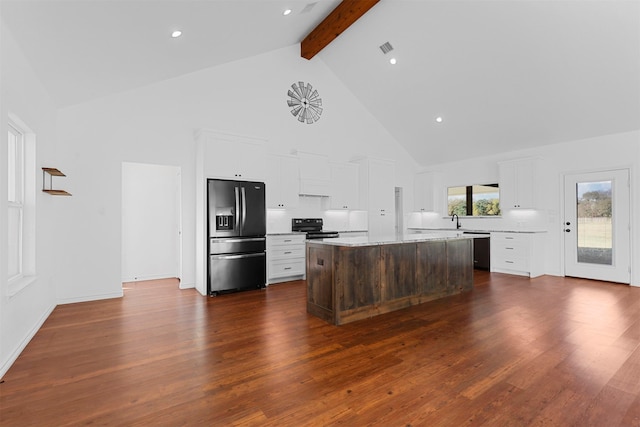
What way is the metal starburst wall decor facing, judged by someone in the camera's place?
facing the viewer and to the right of the viewer

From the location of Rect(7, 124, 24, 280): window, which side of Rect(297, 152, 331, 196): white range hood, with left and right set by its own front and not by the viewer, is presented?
right

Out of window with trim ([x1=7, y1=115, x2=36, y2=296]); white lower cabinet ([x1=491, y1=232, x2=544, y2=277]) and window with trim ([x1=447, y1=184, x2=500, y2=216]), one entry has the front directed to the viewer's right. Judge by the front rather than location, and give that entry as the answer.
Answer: window with trim ([x1=7, y1=115, x2=36, y2=296])

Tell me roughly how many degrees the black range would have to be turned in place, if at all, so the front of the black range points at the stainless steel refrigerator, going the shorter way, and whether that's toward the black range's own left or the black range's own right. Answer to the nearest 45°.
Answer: approximately 90° to the black range's own right

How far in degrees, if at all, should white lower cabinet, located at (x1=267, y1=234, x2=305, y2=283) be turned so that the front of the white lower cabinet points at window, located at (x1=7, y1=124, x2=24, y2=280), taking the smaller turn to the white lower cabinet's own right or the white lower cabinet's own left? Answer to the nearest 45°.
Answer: approximately 90° to the white lower cabinet's own right

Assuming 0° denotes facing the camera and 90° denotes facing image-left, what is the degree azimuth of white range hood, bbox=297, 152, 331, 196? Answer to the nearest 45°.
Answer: approximately 315°

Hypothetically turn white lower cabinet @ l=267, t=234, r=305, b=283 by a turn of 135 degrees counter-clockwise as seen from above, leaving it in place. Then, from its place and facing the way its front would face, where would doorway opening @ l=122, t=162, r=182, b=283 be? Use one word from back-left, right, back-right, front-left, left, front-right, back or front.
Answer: left

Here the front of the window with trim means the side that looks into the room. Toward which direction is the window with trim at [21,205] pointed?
to the viewer's right

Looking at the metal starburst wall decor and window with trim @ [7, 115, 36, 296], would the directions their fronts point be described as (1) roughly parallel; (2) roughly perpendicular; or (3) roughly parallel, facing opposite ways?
roughly perpendicular

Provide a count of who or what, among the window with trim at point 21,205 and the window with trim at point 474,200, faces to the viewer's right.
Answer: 1

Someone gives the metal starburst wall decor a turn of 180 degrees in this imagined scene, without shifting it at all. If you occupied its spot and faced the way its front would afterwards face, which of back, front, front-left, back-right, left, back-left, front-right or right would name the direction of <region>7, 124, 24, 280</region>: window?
left
